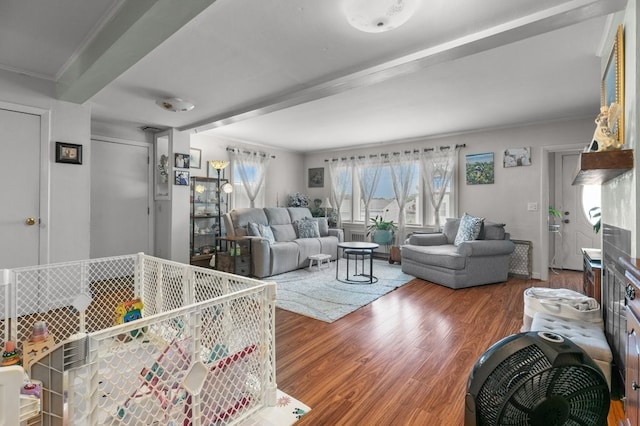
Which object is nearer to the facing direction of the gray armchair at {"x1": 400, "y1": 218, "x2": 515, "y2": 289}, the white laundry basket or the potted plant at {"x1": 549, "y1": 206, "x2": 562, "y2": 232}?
the white laundry basket

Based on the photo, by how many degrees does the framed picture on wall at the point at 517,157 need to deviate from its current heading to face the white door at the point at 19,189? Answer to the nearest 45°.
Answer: approximately 45° to its right

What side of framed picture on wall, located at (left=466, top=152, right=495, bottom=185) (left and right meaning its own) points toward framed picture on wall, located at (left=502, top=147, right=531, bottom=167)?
left

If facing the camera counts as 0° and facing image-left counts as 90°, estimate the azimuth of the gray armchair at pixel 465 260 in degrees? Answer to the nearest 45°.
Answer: approximately 45°

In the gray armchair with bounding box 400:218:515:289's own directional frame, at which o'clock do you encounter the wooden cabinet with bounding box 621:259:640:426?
The wooden cabinet is roughly at 10 o'clock from the gray armchair.

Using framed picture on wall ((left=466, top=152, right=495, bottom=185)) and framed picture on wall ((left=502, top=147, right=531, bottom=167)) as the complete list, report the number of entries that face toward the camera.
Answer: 2

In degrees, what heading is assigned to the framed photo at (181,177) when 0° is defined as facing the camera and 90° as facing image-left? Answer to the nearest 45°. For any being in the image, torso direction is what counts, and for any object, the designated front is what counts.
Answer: approximately 315°

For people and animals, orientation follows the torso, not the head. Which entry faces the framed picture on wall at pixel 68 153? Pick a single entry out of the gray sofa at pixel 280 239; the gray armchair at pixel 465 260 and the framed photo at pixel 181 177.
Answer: the gray armchair at pixel 465 260

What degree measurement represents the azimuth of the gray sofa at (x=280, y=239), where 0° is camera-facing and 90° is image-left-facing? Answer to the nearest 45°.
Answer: approximately 315°
